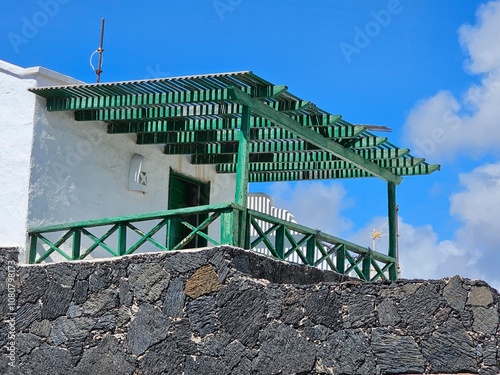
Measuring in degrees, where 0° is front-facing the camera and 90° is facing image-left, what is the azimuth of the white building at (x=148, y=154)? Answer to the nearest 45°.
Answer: approximately 315°
